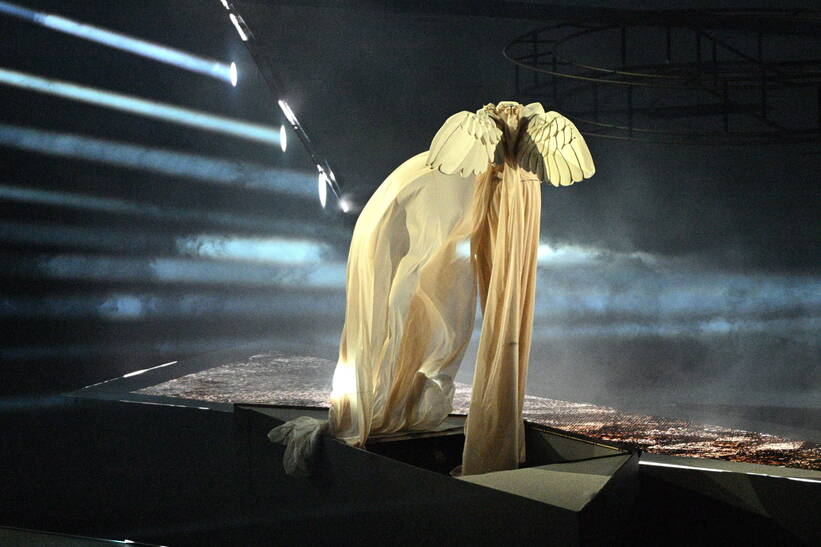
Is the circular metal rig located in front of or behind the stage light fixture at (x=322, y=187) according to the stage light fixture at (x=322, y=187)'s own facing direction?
behind

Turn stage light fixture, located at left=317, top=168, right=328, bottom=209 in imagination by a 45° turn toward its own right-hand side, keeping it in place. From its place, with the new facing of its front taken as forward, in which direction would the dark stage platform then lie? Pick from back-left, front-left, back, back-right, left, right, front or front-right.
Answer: back-left

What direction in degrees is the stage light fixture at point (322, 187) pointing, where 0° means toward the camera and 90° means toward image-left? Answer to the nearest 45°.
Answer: approximately 90°

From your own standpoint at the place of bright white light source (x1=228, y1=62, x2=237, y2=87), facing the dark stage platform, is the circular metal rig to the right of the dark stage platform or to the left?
left

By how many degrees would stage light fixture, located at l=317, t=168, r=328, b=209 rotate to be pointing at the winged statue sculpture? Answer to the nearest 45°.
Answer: approximately 90° to its left

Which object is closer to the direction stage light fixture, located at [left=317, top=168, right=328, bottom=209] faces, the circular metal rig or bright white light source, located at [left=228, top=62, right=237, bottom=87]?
the bright white light source
